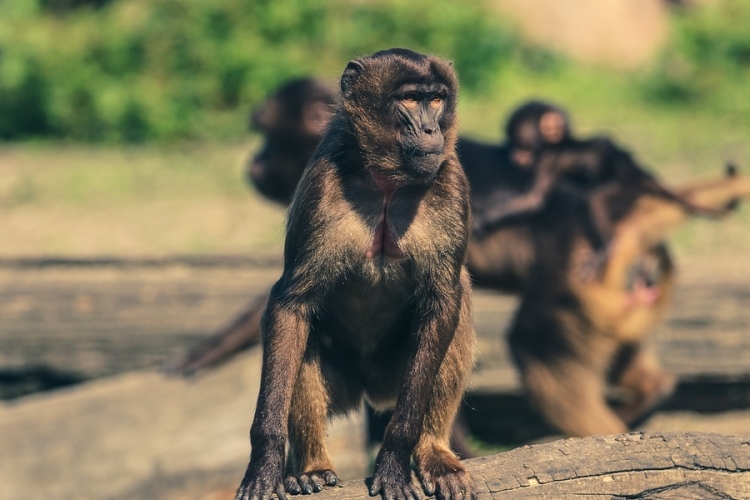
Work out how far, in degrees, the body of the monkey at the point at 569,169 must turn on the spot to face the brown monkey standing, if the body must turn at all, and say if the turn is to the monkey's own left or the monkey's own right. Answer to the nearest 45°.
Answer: approximately 90° to the monkey's own left

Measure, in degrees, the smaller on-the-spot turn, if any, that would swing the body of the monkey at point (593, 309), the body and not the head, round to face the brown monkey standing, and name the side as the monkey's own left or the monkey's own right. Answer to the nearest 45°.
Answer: approximately 90° to the monkey's own right

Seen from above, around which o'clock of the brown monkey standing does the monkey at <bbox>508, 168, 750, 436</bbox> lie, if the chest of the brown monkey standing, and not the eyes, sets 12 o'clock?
The monkey is roughly at 7 o'clock from the brown monkey standing.

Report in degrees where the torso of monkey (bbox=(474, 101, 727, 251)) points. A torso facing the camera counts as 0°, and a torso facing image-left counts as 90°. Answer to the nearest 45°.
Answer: approximately 90°

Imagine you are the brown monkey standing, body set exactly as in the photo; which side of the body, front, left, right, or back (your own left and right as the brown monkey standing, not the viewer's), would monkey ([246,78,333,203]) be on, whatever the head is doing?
back

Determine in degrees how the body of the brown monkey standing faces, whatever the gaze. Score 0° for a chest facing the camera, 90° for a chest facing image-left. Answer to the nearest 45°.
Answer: approximately 0°

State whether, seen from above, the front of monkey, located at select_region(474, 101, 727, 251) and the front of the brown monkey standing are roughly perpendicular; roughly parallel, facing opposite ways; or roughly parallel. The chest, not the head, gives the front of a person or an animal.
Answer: roughly perpendicular
